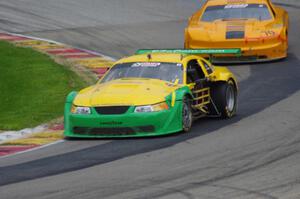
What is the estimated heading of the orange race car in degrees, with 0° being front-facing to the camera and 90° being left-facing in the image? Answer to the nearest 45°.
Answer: approximately 0°
